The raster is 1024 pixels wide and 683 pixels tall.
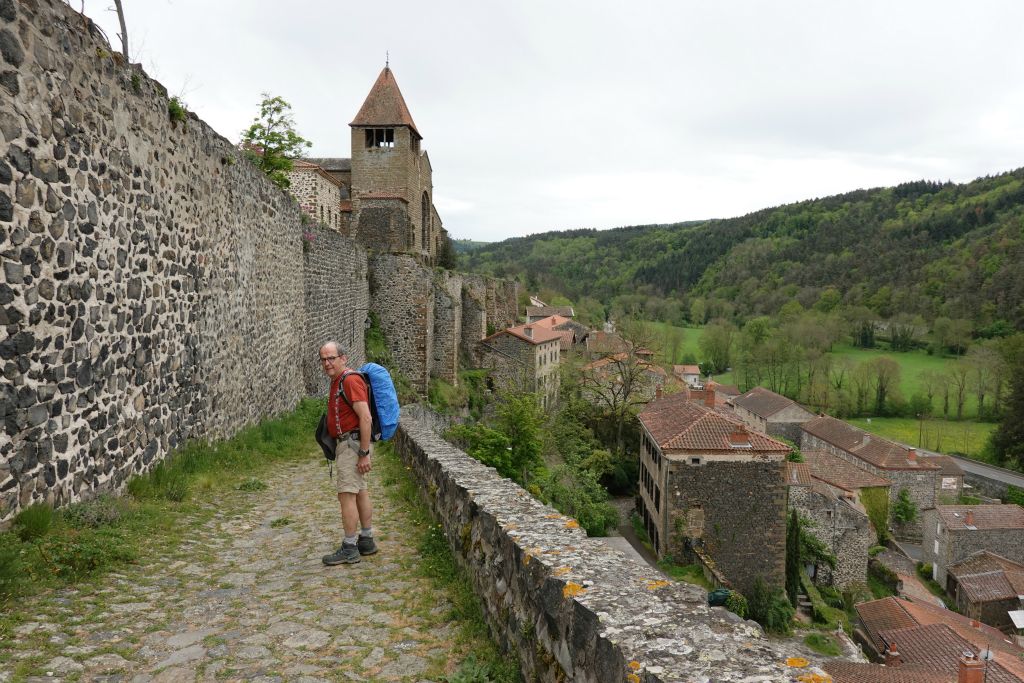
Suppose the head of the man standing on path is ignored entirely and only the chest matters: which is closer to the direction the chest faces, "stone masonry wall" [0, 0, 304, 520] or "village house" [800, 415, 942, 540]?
the stone masonry wall

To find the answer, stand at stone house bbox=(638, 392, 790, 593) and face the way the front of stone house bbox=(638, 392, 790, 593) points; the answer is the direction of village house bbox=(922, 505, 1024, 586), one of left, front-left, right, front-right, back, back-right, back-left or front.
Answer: back-right

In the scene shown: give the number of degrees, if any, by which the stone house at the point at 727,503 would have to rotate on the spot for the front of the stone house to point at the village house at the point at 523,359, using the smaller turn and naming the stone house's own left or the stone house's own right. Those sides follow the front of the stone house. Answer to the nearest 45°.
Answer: approximately 45° to the stone house's own right

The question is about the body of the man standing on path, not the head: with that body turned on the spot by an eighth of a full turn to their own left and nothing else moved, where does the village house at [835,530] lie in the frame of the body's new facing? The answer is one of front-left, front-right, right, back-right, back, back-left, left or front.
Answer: back

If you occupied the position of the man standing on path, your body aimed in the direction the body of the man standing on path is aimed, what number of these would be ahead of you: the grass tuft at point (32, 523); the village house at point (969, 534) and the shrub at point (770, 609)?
1

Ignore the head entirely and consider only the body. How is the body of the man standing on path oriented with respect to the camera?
to the viewer's left
